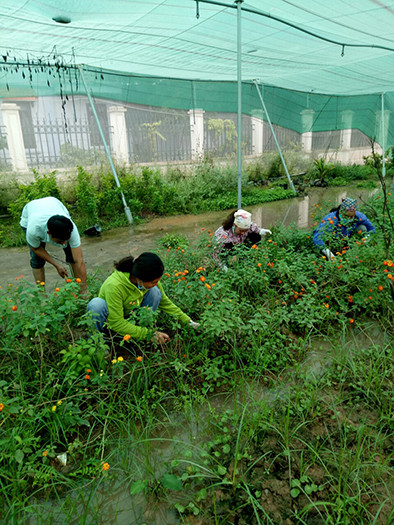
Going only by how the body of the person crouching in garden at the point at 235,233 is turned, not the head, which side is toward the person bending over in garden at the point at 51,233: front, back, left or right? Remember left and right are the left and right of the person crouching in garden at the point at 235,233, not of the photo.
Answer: right

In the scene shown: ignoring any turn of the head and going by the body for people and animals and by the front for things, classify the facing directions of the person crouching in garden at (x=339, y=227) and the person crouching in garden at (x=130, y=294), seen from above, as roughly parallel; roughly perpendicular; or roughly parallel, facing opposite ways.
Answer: roughly perpendicular

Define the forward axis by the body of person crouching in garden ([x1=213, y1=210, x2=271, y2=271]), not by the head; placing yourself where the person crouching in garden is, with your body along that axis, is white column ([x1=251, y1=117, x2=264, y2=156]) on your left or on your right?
on your left

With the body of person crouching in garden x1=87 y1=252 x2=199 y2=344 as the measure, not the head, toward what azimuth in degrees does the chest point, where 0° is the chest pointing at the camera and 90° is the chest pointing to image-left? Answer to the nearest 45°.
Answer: approximately 315°

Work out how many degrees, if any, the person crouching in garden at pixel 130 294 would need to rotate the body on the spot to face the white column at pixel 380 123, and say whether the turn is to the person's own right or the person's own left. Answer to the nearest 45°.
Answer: approximately 90° to the person's own left

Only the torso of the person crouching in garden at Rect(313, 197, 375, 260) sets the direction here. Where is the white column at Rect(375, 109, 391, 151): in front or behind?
behind
